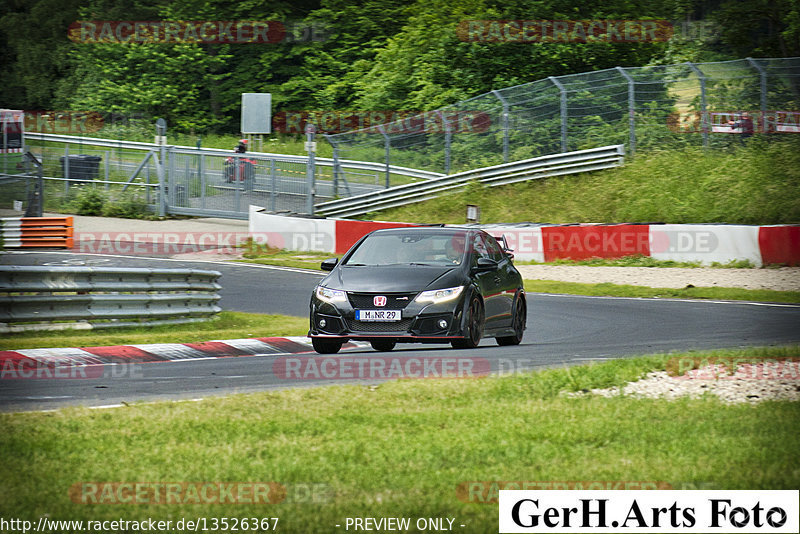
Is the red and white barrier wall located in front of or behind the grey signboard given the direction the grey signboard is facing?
in front

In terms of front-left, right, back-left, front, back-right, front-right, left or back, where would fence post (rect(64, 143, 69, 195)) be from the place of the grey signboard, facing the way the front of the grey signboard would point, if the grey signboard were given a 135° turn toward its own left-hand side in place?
back-left

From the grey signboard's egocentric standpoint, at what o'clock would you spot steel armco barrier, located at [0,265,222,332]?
The steel armco barrier is roughly at 12 o'clock from the grey signboard.

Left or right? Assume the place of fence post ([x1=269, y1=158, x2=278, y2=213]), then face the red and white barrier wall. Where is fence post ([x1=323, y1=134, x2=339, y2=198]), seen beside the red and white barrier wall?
left

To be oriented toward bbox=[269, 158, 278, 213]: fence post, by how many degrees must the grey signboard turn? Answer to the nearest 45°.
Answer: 0° — it already faces it

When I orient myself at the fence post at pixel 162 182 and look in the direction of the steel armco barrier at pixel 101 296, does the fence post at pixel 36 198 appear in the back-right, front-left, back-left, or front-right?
front-right

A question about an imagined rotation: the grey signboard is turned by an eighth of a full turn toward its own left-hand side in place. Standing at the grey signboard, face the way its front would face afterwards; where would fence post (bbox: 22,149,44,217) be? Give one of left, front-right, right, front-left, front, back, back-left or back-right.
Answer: right

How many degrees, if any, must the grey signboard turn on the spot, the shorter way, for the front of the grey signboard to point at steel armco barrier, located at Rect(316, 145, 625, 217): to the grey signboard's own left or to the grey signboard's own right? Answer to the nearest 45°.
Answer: approximately 45° to the grey signboard's own left

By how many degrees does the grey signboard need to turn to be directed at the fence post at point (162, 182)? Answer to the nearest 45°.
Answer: approximately 45° to its right

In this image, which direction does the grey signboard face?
toward the camera

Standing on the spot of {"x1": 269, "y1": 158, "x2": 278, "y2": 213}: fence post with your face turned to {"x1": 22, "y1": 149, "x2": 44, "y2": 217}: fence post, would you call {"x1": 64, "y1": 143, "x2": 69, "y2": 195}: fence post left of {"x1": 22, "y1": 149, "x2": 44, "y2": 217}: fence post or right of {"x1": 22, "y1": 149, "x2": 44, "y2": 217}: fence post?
right

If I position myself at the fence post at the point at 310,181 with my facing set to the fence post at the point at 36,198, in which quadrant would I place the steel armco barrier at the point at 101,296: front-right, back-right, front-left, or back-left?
front-left

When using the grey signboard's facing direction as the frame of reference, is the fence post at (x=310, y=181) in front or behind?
in front
